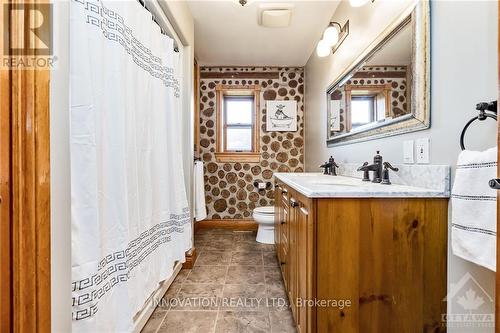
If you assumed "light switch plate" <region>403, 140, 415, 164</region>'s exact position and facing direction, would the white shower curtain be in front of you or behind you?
in front

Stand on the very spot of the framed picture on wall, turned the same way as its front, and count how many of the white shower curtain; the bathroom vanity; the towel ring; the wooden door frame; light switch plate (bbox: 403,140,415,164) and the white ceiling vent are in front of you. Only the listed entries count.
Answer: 6

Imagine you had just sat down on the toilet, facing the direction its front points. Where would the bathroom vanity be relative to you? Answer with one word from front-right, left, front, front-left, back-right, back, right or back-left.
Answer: left

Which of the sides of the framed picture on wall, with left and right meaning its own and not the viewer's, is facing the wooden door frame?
front

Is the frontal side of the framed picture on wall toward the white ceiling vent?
yes

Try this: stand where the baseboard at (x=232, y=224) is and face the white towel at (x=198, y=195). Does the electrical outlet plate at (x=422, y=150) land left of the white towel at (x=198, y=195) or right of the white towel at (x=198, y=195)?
left

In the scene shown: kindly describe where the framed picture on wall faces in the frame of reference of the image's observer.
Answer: facing the viewer

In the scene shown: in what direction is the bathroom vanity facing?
to the viewer's left

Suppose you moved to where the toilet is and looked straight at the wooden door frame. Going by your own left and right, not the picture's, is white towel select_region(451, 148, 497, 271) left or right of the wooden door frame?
left

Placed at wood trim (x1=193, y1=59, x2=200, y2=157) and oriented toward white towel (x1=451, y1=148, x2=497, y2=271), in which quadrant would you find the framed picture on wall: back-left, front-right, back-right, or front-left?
front-left
